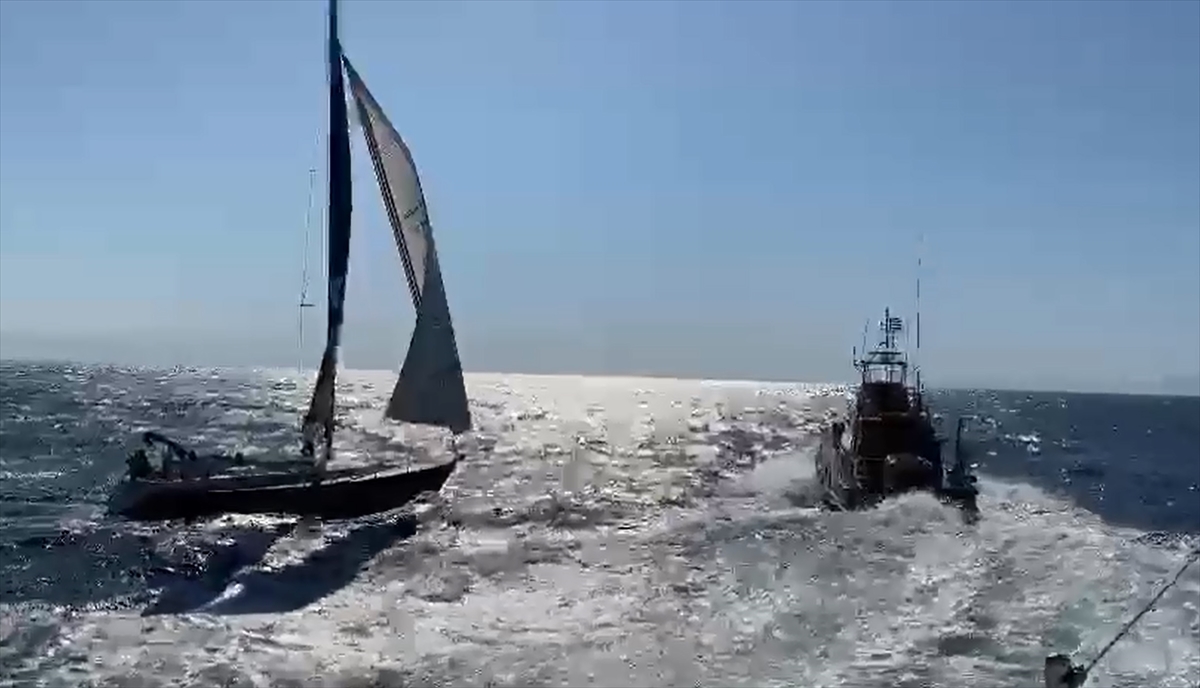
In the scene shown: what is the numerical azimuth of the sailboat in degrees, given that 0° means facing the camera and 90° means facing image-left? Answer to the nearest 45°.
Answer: approximately 270°

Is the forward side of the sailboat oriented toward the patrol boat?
yes
